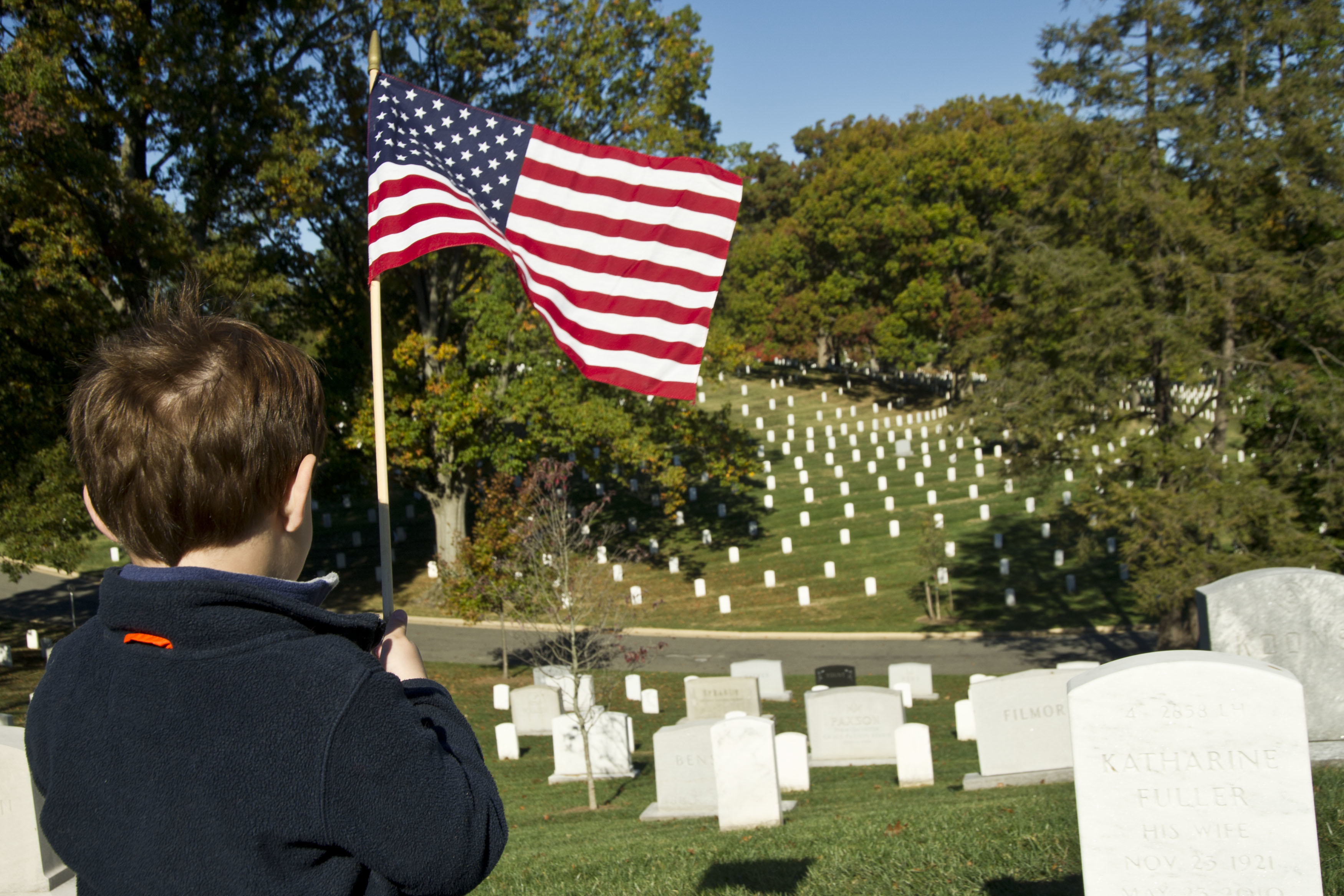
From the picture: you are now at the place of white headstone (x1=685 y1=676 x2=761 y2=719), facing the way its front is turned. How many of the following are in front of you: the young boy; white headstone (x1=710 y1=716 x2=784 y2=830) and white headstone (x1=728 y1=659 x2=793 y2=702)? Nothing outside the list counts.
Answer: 2

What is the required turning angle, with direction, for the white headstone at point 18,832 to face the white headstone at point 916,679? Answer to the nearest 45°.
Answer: approximately 135° to its left

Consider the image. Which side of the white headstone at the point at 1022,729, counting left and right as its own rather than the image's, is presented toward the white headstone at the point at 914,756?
right

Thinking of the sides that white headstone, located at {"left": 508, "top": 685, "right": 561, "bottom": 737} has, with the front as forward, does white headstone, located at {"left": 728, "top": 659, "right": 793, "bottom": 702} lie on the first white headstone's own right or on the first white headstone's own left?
on the first white headstone's own left

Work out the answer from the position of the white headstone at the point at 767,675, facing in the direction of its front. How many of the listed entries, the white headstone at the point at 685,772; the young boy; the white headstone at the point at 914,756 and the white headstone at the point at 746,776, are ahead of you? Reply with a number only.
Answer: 4

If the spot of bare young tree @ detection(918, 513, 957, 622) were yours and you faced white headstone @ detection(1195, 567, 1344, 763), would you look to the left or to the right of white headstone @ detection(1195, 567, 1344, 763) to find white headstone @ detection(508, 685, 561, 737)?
right

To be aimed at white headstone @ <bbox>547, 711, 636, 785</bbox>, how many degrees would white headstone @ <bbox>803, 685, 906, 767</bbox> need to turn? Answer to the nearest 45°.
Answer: approximately 90° to its right
